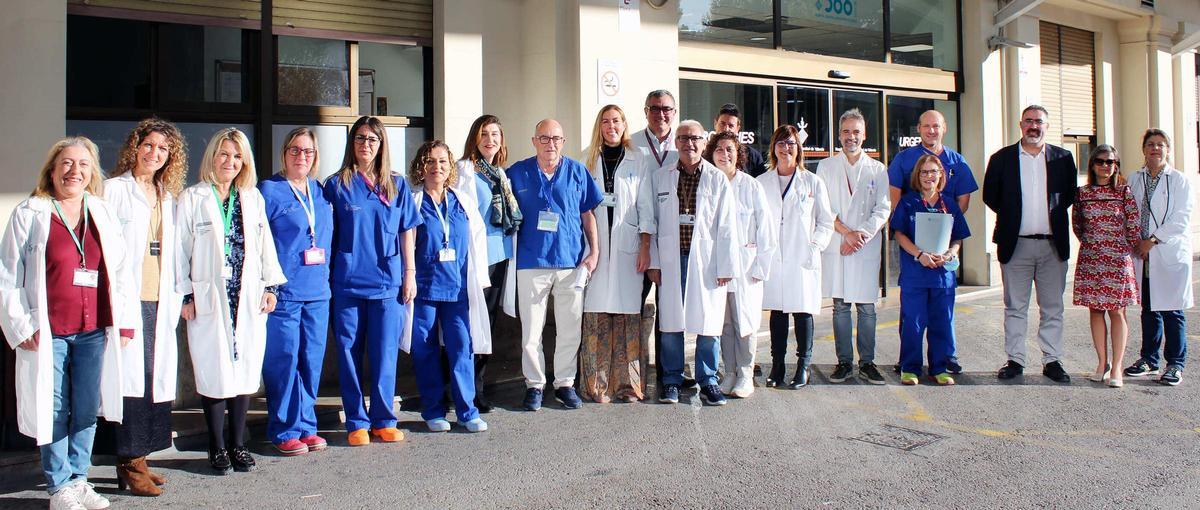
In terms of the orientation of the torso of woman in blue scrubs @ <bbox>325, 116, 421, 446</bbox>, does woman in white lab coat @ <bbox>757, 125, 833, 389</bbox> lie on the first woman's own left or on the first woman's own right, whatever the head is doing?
on the first woman's own left

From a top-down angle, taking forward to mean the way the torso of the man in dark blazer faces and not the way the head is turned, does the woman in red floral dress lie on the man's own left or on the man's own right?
on the man's own left

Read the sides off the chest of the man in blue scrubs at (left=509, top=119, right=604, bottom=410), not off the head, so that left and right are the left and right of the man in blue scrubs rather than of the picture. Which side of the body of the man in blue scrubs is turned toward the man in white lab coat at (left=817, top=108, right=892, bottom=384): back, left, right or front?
left

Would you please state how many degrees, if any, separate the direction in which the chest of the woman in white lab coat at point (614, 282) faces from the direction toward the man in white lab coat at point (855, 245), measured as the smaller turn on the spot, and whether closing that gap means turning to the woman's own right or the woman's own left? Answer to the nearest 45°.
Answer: approximately 90° to the woman's own left

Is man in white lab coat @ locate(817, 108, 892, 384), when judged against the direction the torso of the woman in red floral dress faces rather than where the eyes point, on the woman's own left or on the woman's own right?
on the woman's own right

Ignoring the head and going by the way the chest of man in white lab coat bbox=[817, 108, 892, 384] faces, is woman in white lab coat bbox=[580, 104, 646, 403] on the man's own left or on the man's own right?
on the man's own right

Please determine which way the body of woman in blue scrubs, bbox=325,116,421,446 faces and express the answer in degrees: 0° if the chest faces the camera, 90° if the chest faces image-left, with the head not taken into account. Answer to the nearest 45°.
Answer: approximately 0°
